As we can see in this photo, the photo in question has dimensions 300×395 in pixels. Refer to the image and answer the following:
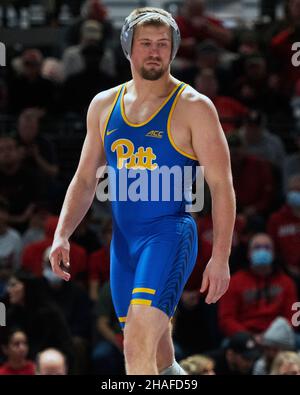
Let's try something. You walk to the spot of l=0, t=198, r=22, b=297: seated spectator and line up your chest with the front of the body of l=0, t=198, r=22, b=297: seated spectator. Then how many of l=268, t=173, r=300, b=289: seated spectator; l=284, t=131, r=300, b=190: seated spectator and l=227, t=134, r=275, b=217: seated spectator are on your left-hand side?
3

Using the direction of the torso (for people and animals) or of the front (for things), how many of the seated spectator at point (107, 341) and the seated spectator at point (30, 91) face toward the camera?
2

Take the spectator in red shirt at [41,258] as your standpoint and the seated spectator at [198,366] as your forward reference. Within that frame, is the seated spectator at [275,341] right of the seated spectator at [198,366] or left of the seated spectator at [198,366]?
left
